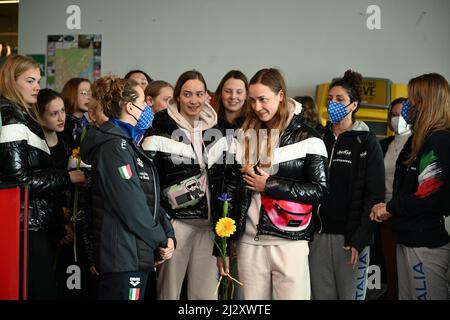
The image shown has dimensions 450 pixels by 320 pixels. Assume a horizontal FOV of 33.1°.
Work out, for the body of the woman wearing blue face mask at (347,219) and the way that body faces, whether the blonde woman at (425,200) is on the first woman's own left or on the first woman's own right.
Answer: on the first woman's own left

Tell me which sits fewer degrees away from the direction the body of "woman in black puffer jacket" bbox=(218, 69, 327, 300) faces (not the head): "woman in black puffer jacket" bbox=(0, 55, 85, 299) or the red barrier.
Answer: the red barrier

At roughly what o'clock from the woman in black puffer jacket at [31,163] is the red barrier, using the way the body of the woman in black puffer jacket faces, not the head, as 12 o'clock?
The red barrier is roughly at 3 o'clock from the woman in black puffer jacket.

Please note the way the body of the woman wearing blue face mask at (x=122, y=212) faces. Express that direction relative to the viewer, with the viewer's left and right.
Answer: facing to the right of the viewer

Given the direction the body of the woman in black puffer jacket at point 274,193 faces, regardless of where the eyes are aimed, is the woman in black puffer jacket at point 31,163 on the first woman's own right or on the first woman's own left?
on the first woman's own right

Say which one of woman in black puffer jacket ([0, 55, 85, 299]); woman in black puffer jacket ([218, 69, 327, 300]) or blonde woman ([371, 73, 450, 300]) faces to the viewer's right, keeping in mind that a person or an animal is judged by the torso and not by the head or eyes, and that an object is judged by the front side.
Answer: woman in black puffer jacket ([0, 55, 85, 299])

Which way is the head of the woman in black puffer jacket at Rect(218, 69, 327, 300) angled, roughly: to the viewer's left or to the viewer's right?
to the viewer's left

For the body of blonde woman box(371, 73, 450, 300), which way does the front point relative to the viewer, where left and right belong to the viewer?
facing to the left of the viewer

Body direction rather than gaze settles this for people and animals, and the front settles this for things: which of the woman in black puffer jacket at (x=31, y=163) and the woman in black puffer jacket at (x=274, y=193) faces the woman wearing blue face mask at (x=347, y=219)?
the woman in black puffer jacket at (x=31, y=163)
